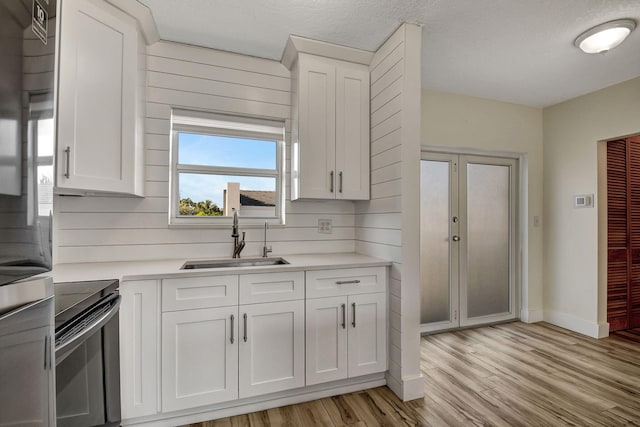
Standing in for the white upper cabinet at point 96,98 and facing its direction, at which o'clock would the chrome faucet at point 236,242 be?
The chrome faucet is roughly at 10 o'clock from the white upper cabinet.

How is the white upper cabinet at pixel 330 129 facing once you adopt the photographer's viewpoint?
facing the viewer and to the right of the viewer

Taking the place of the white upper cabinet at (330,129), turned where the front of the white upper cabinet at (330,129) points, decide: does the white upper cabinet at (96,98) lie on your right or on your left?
on your right

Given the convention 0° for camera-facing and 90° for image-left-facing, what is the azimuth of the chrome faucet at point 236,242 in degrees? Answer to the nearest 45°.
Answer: approximately 0°

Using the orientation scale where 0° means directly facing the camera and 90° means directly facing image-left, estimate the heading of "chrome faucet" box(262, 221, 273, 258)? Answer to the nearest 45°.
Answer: approximately 0°

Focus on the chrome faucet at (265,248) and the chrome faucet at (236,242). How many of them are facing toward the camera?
2

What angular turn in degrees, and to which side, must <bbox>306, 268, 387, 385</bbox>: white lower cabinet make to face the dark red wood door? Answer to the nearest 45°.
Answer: approximately 90° to its left

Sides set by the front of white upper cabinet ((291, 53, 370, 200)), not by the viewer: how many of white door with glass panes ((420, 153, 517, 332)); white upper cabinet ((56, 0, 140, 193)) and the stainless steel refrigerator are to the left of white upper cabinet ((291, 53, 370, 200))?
1

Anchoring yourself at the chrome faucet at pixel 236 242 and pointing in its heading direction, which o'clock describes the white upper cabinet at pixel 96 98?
The white upper cabinet is roughly at 2 o'clock from the chrome faucet.
